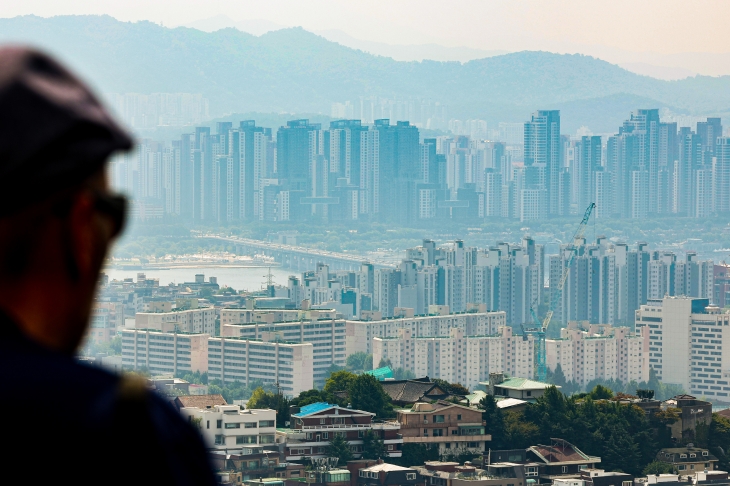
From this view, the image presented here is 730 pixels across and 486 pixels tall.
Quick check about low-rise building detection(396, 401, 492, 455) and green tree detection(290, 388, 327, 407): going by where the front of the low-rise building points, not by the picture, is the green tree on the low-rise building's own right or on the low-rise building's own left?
on the low-rise building's own right

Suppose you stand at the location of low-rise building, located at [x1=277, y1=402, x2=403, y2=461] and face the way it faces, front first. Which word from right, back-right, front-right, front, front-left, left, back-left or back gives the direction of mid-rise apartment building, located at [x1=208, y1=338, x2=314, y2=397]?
back

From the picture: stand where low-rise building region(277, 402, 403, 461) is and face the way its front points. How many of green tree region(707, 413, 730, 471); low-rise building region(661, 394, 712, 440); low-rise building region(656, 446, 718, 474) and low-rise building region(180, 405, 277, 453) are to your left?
3

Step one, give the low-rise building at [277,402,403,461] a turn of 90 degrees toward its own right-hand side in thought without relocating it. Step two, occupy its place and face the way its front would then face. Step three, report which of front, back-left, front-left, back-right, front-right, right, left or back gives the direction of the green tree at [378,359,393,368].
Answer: right

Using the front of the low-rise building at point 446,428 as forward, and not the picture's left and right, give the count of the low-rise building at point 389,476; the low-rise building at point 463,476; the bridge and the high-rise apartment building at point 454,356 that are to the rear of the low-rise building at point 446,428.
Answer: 2

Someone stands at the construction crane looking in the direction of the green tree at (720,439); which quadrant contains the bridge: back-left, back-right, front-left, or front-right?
back-right

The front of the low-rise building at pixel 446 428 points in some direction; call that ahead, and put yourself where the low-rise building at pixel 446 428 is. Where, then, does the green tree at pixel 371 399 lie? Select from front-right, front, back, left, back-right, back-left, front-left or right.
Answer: back-right

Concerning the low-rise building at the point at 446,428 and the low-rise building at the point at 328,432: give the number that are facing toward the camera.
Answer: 2

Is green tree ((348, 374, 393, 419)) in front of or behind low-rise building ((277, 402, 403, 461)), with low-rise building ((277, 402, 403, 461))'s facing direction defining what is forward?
behind

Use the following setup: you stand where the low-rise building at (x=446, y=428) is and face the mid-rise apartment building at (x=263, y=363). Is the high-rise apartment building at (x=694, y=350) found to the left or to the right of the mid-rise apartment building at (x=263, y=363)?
right

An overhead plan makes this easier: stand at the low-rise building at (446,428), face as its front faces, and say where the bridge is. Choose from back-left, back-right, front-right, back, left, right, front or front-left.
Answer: back

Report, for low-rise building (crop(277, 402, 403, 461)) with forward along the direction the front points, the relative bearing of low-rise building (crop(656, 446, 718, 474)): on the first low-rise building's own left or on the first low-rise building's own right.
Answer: on the first low-rise building's own left

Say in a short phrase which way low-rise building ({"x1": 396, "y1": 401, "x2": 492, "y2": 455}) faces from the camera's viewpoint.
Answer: facing the viewer
